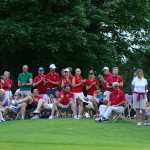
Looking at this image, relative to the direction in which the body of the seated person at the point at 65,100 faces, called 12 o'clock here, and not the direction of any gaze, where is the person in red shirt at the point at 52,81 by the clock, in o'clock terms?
The person in red shirt is roughly at 5 o'clock from the seated person.

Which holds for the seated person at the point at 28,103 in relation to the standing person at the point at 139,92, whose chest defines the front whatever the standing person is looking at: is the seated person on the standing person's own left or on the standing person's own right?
on the standing person's own right

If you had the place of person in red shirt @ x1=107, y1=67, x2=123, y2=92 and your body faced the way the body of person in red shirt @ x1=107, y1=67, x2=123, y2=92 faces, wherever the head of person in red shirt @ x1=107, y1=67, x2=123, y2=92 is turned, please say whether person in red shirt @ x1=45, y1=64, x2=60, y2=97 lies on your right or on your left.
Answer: on your right

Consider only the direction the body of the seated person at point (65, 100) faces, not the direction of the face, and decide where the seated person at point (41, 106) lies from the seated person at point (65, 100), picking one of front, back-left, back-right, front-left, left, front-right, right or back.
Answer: right

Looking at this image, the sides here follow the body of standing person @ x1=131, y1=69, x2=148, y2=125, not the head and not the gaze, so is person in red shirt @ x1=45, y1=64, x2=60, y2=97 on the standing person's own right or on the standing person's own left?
on the standing person's own right

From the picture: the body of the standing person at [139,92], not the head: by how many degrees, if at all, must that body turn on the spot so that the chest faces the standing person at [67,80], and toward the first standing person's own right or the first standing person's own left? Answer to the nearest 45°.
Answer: approximately 135° to the first standing person's own right

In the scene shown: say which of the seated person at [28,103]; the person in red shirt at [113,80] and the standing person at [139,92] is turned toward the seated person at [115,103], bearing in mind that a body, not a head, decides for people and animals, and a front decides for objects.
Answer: the person in red shirt

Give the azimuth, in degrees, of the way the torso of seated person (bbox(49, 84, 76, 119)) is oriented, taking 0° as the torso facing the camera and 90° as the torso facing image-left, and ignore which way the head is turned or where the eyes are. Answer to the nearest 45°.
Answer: approximately 0°

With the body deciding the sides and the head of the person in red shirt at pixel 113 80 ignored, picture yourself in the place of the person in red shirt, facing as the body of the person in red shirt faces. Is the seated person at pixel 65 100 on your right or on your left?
on your right

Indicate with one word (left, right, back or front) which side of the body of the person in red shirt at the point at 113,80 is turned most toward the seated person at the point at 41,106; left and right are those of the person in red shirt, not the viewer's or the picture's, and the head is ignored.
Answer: right
